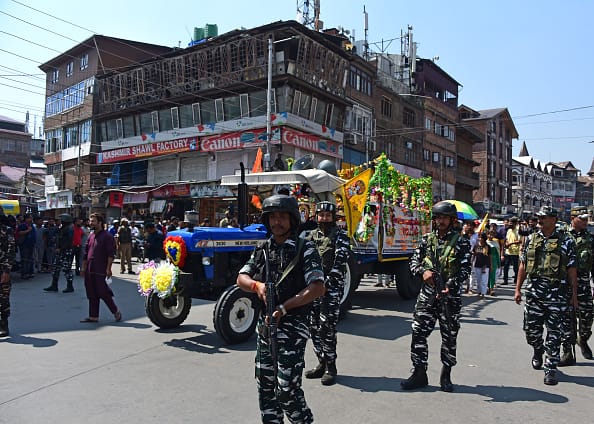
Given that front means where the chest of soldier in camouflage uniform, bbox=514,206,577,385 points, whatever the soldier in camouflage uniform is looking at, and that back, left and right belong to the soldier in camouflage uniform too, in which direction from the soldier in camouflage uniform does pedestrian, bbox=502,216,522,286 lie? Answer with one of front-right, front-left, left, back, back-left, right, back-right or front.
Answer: back

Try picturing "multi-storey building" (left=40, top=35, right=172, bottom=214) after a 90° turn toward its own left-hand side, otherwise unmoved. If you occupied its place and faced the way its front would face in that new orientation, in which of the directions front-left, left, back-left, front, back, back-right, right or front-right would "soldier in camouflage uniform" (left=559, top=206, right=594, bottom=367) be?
front-right

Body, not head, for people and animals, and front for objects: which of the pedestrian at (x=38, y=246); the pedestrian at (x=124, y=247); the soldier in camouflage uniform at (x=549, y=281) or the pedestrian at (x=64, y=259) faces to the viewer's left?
the pedestrian at (x=64, y=259)

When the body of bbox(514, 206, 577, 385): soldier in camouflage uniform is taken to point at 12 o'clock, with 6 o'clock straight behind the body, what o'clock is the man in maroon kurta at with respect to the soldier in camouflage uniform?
The man in maroon kurta is roughly at 3 o'clock from the soldier in camouflage uniform.

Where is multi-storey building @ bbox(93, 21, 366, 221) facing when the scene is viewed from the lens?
facing the viewer and to the left of the viewer

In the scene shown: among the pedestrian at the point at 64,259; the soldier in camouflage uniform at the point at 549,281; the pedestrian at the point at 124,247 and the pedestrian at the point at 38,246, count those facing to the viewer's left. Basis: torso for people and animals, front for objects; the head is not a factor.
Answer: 1

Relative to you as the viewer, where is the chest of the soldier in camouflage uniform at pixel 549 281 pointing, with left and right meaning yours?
facing the viewer

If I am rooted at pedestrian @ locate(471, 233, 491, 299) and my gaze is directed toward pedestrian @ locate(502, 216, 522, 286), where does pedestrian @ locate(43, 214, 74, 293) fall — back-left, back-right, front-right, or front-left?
back-left

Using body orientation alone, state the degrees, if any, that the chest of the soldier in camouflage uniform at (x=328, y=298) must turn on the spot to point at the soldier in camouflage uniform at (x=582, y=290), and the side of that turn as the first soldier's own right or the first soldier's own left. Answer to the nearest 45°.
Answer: approximately 135° to the first soldier's own left

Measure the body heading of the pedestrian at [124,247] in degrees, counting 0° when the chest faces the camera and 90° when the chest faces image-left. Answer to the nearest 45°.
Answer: approximately 0°
